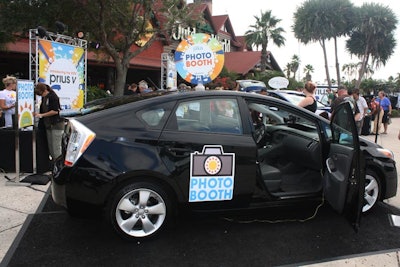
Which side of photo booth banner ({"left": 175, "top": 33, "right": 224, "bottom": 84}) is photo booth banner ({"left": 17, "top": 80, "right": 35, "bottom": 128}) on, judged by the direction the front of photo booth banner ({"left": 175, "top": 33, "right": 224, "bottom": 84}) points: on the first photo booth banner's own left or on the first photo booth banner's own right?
on the first photo booth banner's own right

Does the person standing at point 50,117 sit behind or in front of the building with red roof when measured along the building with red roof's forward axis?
in front

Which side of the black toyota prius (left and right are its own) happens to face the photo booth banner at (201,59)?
left

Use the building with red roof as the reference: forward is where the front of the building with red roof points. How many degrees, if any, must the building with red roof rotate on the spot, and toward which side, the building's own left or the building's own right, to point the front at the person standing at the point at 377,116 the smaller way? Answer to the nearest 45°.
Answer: approximately 45° to the building's own left

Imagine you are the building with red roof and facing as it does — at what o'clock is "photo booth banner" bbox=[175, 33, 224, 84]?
The photo booth banner is roughly at 12 o'clock from the building with red roof.

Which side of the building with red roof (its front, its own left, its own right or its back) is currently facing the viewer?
front

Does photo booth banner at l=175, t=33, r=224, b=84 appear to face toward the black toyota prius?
yes

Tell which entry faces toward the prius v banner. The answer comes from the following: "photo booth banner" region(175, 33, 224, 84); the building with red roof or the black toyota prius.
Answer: the building with red roof

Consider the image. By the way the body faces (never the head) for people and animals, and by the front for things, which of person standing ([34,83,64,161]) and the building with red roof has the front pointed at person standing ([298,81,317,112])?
the building with red roof

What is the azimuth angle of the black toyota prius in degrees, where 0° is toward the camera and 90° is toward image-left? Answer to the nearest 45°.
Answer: approximately 270°

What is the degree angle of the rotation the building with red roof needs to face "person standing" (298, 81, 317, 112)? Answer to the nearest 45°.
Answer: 0° — it already faces them

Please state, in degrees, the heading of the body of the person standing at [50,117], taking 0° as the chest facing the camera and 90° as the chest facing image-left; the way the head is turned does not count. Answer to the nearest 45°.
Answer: approximately 90°

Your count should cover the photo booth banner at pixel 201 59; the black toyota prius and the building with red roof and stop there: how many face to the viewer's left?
0

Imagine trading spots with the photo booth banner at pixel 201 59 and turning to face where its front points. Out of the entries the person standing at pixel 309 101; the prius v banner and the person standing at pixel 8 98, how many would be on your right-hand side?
2

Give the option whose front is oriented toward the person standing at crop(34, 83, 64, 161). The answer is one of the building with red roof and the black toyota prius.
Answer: the building with red roof

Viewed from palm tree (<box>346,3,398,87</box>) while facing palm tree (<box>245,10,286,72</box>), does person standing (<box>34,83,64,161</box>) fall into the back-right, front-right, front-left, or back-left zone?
front-left

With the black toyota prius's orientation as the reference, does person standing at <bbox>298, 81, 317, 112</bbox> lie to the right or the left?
on its left

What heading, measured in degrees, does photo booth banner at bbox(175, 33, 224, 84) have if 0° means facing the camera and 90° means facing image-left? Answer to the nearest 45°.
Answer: approximately 0°
